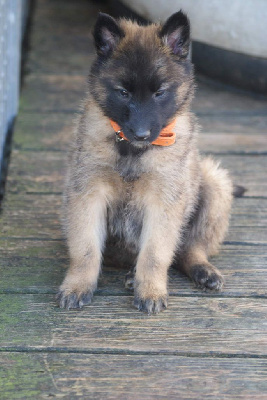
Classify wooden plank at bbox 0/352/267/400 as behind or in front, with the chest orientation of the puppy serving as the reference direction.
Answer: in front

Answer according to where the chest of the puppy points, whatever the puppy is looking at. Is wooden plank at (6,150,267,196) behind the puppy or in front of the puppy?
behind

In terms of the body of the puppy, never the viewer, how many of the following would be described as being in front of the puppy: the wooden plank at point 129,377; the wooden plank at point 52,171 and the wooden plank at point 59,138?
1

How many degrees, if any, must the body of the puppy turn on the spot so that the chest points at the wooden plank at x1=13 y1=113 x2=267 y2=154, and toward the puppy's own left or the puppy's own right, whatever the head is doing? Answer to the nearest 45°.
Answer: approximately 180°

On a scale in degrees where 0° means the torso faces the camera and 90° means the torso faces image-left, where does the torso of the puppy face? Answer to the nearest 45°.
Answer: approximately 0°
